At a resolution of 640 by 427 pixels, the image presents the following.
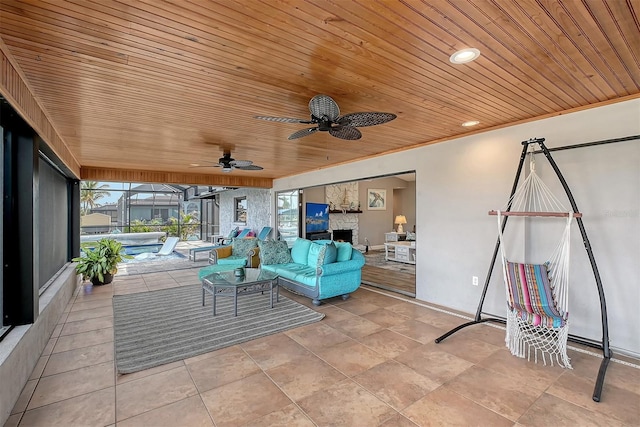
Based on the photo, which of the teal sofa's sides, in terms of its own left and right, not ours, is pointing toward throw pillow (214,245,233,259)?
right

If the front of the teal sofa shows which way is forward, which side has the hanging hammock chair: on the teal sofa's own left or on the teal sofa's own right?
on the teal sofa's own left

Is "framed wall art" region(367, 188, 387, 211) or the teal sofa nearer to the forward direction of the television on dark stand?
the teal sofa

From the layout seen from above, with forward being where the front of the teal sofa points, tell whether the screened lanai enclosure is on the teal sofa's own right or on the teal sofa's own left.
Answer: on the teal sofa's own right

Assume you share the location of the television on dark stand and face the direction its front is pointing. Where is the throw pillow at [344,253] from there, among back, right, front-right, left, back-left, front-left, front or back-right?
front-right

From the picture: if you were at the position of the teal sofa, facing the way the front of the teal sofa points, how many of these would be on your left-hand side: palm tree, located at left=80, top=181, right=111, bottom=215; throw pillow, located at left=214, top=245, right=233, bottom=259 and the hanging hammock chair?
1

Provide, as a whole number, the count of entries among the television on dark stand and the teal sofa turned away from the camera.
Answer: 0

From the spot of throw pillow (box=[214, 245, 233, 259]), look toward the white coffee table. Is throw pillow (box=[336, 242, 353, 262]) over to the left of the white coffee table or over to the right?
right

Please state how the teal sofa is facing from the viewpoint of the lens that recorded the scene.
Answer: facing the viewer and to the left of the viewer

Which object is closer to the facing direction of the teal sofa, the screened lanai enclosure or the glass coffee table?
the glass coffee table

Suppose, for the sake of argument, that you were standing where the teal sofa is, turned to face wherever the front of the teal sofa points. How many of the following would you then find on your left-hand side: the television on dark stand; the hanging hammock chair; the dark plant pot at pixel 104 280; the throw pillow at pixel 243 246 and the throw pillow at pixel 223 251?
1

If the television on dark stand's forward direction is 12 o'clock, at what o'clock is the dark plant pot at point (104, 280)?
The dark plant pot is roughly at 3 o'clock from the television on dark stand.

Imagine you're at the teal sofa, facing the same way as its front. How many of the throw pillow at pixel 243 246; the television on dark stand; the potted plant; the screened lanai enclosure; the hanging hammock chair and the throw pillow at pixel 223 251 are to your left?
1

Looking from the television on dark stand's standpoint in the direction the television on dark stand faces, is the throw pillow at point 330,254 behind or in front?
in front

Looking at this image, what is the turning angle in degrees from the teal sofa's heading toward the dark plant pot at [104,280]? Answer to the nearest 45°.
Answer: approximately 45° to its right

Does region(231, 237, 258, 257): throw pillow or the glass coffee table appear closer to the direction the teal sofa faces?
the glass coffee table
